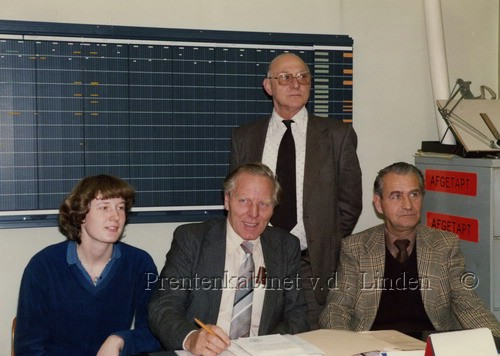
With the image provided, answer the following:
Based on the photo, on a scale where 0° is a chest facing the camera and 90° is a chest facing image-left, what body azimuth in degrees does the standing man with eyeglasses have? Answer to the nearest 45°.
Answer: approximately 0°

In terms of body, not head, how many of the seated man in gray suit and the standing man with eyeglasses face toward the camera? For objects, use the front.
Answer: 2

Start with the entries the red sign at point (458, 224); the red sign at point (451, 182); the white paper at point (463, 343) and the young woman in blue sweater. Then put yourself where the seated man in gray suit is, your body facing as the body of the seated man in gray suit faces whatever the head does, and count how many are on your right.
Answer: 1

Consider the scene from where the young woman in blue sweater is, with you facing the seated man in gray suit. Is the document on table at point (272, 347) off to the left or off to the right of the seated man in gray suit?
right

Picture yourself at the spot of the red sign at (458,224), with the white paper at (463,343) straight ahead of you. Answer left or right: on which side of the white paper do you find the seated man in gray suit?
right

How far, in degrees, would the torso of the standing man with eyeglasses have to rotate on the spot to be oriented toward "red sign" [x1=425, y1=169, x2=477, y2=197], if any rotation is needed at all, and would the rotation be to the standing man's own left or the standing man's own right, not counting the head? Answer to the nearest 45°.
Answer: approximately 135° to the standing man's own left

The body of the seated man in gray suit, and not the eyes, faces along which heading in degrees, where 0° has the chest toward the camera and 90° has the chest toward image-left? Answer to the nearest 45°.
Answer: approximately 0°

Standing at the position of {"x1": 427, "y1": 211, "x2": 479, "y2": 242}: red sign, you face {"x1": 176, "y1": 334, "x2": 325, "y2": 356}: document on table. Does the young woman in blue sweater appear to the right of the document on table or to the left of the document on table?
right

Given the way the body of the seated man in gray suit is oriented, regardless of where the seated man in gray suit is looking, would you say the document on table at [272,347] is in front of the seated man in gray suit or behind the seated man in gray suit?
in front

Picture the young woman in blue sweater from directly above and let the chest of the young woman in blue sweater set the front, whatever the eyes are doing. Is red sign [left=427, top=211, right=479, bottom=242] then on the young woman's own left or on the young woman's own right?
on the young woman's own left

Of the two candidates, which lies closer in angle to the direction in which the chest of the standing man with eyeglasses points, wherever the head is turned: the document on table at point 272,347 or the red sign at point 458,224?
the document on table

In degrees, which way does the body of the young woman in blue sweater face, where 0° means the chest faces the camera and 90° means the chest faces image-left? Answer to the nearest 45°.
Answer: approximately 315°

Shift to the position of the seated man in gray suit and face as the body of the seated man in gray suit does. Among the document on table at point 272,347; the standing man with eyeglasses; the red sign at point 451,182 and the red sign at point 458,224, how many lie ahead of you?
1

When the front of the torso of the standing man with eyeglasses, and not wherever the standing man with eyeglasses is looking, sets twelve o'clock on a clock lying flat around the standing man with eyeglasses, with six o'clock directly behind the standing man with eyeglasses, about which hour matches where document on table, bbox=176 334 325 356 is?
The document on table is roughly at 12 o'clock from the standing man with eyeglasses.
